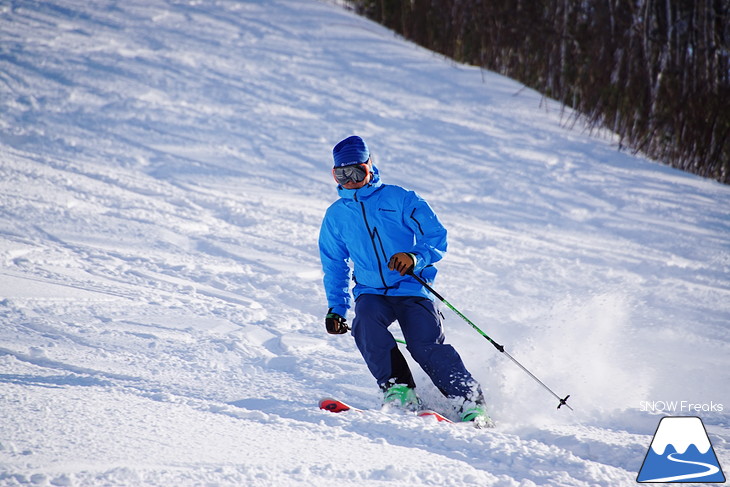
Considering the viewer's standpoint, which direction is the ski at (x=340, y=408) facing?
facing the viewer and to the left of the viewer

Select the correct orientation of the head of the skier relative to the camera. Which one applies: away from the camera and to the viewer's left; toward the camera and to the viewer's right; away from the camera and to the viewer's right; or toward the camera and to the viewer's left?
toward the camera and to the viewer's left

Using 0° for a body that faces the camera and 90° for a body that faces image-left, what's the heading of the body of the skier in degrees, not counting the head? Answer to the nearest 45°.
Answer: approximately 0°
